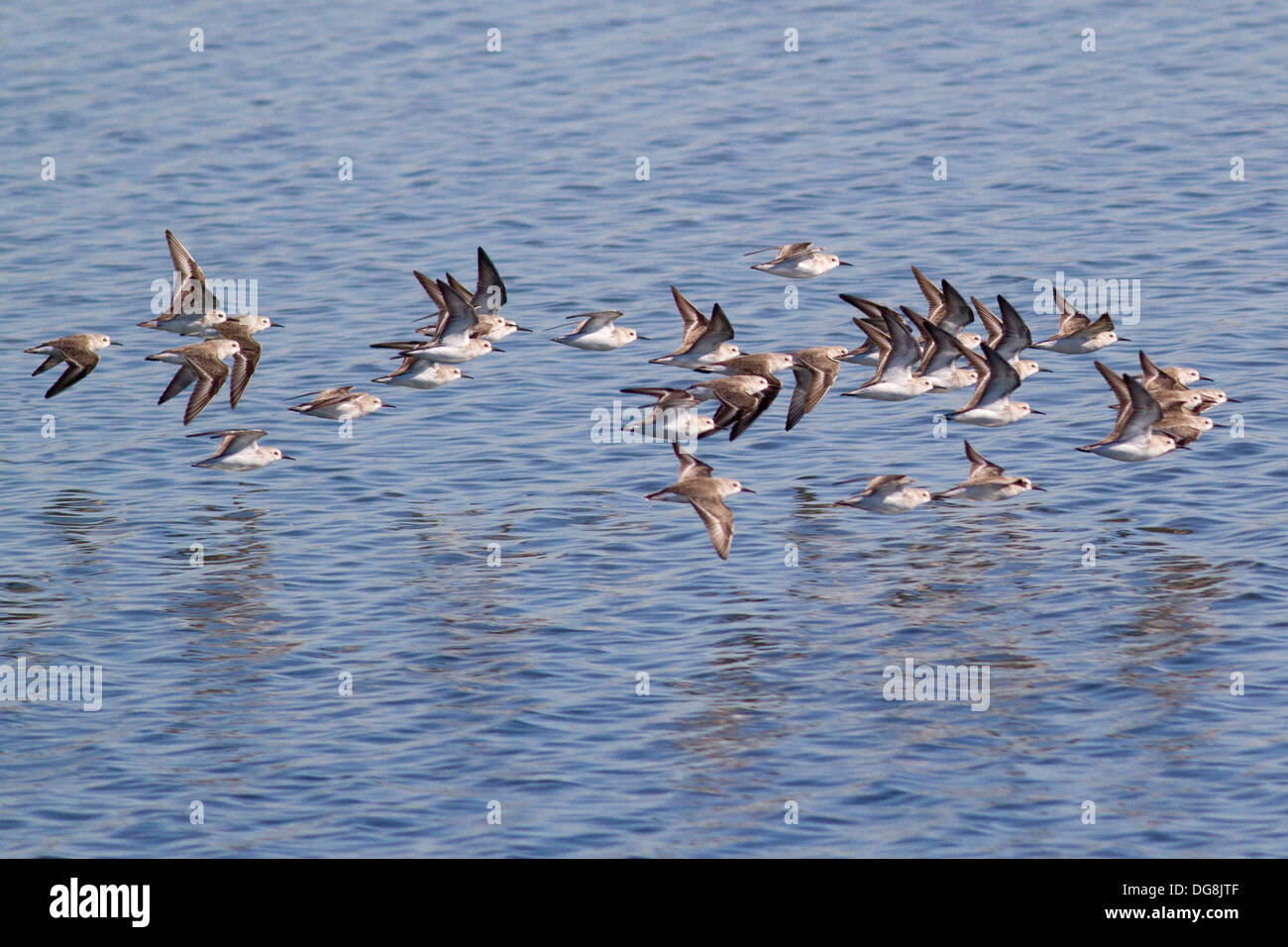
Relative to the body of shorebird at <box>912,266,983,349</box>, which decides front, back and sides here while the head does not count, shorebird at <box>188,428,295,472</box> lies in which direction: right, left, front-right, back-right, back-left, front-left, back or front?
back

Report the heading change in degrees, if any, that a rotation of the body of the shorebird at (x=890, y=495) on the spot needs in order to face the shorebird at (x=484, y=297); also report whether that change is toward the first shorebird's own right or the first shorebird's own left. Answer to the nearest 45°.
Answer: approximately 180°

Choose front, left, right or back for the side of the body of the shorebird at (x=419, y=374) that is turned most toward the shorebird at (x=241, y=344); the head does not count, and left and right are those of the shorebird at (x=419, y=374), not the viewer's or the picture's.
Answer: back

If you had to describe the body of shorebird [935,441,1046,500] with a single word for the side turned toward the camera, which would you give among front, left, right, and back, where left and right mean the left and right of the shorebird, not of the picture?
right

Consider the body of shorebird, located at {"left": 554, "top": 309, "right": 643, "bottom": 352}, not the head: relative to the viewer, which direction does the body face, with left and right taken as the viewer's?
facing to the right of the viewer

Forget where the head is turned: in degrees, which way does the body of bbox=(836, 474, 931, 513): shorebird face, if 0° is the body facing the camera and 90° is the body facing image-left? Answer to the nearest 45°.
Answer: approximately 270°

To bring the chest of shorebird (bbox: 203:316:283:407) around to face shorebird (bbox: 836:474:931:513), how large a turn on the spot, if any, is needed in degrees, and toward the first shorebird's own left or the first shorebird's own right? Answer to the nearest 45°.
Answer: approximately 45° to the first shorebird's own right

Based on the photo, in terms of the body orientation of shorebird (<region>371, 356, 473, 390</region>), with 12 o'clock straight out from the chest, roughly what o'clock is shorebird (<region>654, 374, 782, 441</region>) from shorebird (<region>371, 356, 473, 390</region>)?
shorebird (<region>654, 374, 782, 441</region>) is roughly at 1 o'clock from shorebird (<region>371, 356, 473, 390</region>).

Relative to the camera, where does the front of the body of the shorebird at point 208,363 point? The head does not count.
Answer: to the viewer's right

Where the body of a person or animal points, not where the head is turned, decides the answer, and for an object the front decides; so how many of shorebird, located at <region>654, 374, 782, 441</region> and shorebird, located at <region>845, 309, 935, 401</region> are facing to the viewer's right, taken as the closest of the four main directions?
2

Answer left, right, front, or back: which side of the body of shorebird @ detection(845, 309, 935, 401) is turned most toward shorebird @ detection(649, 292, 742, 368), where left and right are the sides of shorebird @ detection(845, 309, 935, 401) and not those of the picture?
back

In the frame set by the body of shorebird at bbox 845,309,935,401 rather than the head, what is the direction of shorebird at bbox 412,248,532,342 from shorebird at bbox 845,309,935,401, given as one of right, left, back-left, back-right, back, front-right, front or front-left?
back

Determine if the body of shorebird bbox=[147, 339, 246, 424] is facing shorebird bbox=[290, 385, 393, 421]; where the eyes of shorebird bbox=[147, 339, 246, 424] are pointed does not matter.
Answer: yes

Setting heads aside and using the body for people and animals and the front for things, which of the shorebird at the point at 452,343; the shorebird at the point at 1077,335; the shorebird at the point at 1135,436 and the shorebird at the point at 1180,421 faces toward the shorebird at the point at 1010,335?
the shorebird at the point at 452,343

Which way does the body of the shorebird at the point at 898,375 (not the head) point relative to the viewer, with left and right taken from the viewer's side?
facing to the right of the viewer

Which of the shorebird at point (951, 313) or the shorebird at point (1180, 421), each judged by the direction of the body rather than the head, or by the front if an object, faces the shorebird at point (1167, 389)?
the shorebird at point (951, 313)
